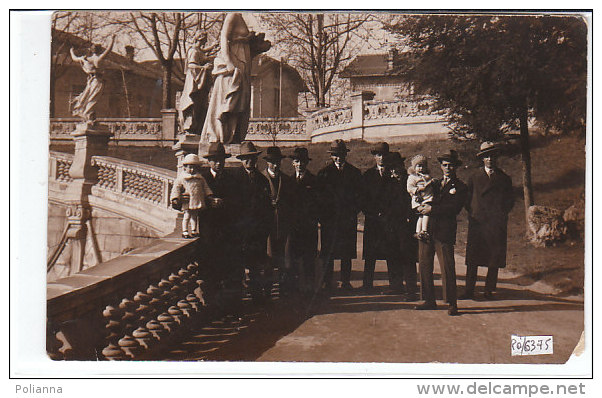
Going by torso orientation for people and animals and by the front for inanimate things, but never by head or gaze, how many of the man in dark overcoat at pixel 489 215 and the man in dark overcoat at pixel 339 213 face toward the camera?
2

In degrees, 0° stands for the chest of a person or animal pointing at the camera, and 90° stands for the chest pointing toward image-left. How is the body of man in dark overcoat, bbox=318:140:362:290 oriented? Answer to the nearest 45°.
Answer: approximately 0°

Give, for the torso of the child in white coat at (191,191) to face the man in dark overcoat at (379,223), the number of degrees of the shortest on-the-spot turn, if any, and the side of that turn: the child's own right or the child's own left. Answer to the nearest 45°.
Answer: approximately 90° to the child's own left

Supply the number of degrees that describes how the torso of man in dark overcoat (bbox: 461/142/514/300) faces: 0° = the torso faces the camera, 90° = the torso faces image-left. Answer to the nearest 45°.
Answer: approximately 0°
